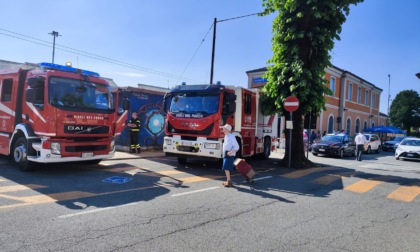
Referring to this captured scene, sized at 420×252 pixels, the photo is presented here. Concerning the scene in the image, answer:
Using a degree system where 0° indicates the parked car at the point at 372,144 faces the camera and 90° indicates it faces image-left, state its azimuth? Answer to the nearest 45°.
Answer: approximately 45°

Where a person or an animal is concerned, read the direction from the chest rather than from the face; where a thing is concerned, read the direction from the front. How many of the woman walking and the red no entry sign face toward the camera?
1

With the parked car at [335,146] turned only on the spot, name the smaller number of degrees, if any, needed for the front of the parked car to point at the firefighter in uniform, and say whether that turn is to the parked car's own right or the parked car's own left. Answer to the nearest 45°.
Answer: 0° — it already faces them

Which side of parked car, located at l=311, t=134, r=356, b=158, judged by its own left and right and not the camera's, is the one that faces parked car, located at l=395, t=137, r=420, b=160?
back

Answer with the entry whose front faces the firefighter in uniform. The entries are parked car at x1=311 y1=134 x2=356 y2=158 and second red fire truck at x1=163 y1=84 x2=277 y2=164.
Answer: the parked car

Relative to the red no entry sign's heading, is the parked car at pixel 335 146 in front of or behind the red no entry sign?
behind

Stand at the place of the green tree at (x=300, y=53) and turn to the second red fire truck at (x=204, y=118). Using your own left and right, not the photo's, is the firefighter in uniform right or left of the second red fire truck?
right

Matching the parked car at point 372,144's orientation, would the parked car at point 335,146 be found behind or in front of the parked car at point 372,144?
in front

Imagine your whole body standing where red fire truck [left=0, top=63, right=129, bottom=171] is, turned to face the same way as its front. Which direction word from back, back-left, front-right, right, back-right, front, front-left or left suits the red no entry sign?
front-left

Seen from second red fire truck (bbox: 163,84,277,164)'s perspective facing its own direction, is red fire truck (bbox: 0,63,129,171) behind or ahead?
ahead

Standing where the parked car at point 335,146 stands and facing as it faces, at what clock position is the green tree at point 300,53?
The green tree is roughly at 11 o'clock from the parked car.

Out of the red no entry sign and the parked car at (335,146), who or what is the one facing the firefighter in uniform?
the parked car
